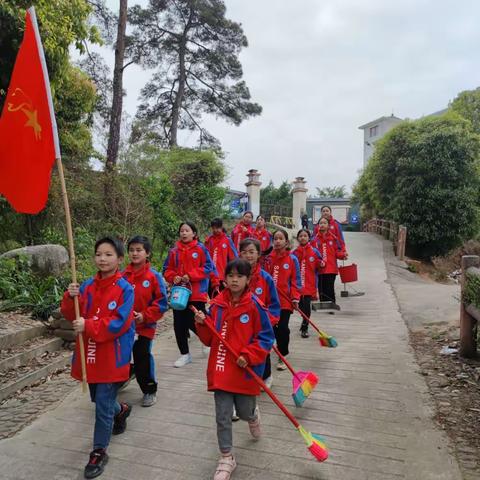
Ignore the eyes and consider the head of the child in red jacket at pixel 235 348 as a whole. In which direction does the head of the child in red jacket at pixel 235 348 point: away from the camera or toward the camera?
toward the camera

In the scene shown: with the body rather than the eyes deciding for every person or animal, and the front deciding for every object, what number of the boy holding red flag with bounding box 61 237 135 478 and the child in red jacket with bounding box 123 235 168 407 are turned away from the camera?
0

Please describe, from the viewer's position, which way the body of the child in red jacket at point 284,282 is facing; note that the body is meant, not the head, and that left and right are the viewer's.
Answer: facing the viewer and to the left of the viewer

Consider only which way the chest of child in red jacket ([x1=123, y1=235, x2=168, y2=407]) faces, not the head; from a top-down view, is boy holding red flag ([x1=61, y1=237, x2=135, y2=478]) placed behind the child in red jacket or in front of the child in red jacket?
in front

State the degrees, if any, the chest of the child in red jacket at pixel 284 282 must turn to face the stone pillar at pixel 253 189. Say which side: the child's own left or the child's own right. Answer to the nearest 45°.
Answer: approximately 135° to the child's own right

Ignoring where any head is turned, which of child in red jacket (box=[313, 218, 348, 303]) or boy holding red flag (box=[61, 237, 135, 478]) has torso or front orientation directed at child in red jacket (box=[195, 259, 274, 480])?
child in red jacket (box=[313, 218, 348, 303])

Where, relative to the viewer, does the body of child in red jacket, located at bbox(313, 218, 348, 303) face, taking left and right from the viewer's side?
facing the viewer

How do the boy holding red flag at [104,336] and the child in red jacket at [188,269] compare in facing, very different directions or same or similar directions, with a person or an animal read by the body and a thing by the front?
same or similar directions

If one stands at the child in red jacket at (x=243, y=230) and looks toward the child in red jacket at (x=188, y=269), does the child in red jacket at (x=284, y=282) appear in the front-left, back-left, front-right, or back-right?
front-left

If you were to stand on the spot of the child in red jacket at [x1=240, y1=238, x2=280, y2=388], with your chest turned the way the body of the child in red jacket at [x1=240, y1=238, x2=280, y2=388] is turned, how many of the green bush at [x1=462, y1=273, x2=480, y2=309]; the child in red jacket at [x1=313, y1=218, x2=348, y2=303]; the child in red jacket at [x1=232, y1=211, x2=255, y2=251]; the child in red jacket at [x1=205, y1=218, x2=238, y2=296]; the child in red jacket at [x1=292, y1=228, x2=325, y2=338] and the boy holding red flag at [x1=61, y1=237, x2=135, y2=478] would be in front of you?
1

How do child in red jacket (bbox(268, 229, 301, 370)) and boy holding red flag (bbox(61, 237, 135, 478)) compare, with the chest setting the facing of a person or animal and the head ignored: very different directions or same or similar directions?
same or similar directions

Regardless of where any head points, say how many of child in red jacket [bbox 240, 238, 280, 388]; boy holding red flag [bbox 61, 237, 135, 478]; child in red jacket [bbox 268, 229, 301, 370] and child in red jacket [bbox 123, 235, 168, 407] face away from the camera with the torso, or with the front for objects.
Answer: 0

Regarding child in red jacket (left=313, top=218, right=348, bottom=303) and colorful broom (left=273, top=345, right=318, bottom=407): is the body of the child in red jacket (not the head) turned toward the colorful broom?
yes

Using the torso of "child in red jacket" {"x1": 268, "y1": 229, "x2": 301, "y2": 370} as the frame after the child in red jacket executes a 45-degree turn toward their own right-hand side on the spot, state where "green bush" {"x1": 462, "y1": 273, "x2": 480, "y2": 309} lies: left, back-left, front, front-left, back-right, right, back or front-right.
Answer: back

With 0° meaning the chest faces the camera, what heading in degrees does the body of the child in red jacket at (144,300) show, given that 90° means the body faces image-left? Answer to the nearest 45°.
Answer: approximately 45°

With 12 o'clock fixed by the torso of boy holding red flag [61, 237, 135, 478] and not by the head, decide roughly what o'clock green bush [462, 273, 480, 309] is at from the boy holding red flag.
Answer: The green bush is roughly at 7 o'clock from the boy holding red flag.
